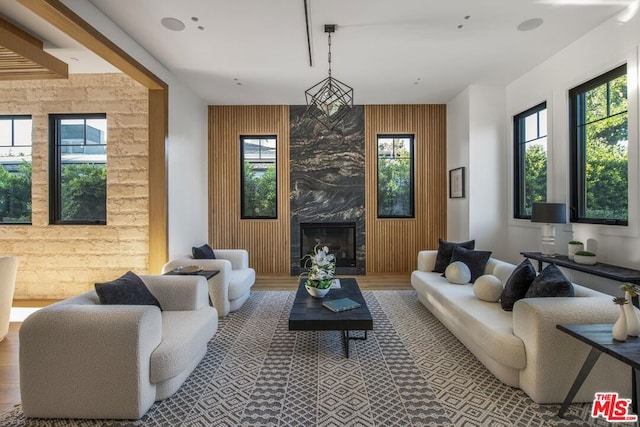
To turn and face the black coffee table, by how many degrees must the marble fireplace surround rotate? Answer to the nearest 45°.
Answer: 0° — it already faces it

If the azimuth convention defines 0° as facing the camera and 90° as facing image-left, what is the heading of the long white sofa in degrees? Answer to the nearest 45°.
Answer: approximately 45°

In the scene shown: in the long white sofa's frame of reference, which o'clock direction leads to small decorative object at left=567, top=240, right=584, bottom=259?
The small decorative object is roughly at 5 o'clock from the long white sofa.

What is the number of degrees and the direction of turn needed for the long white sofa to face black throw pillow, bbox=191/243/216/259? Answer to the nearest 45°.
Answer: approximately 45° to its right

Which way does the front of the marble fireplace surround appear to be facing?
toward the camera

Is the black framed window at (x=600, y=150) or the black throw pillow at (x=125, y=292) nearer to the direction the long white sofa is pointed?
the black throw pillow

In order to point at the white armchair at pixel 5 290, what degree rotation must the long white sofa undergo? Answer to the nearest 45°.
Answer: approximately 45° to its right

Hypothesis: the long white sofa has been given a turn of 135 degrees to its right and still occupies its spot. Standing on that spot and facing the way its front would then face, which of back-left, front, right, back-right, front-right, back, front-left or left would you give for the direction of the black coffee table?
left

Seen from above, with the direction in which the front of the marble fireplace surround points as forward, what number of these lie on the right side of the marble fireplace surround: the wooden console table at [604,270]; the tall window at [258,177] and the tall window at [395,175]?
1

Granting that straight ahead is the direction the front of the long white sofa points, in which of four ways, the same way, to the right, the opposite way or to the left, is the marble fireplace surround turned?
to the left

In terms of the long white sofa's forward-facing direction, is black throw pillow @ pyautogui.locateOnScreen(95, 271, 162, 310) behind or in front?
in front

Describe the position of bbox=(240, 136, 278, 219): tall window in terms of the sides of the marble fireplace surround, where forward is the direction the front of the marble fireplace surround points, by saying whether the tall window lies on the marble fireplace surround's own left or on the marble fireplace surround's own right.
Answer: on the marble fireplace surround's own right

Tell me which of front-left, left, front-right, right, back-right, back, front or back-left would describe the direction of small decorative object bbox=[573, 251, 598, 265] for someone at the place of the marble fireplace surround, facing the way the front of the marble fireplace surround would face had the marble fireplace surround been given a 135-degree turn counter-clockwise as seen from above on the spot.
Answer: right

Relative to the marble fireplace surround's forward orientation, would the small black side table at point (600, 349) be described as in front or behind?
in front
